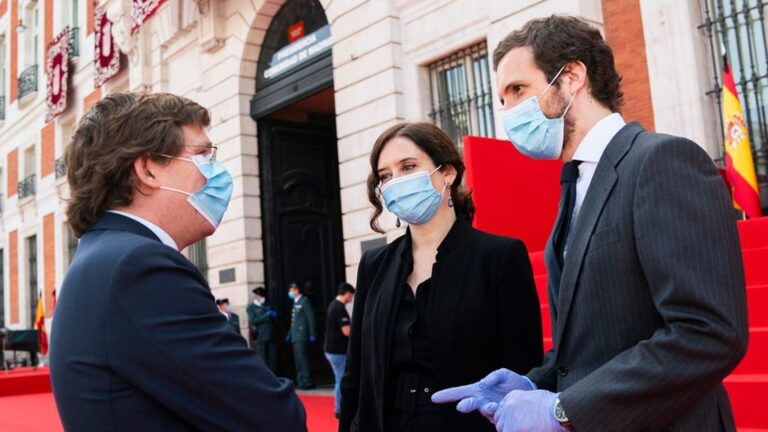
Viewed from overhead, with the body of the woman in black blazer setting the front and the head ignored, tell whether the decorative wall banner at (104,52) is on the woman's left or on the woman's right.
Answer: on the woman's right

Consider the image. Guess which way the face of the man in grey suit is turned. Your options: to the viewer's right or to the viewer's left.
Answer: to the viewer's left

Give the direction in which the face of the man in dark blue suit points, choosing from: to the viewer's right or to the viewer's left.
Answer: to the viewer's right

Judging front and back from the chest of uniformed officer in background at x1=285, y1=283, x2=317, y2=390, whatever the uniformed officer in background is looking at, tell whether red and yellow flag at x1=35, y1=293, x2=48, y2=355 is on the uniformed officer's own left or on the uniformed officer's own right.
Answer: on the uniformed officer's own right

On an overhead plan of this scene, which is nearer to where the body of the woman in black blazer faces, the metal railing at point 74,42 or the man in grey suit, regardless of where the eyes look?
the man in grey suit

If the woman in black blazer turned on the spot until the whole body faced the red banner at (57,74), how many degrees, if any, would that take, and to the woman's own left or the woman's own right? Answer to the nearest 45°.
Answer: approximately 90° to the woman's own right

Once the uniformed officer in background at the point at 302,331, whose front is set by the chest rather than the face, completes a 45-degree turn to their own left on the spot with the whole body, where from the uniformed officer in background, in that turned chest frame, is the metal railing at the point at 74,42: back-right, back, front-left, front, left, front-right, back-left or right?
back-right

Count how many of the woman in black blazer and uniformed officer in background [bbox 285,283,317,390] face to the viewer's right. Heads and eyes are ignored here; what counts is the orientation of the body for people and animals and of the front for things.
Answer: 0

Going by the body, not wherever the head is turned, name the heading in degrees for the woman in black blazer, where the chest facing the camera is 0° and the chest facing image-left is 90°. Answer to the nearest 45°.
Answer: approximately 45°

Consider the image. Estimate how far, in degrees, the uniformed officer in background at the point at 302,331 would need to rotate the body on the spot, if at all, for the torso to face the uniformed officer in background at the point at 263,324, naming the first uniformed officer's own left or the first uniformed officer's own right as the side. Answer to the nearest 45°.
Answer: approximately 90° to the first uniformed officer's own right

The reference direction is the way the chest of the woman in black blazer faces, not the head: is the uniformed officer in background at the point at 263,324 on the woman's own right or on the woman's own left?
on the woman's own right

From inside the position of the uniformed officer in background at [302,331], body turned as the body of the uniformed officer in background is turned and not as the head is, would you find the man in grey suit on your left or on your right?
on your left

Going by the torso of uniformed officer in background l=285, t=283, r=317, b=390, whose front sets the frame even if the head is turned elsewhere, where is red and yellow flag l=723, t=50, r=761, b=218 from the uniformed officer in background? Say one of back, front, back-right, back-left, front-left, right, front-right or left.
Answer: left

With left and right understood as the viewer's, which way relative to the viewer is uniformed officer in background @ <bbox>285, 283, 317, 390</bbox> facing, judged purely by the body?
facing the viewer and to the left of the viewer

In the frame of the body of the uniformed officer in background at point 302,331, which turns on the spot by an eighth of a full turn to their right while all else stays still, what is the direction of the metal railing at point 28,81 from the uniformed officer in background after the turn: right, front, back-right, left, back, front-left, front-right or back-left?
front-right

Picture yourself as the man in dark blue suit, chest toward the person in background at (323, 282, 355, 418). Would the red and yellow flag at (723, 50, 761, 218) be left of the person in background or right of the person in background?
right
